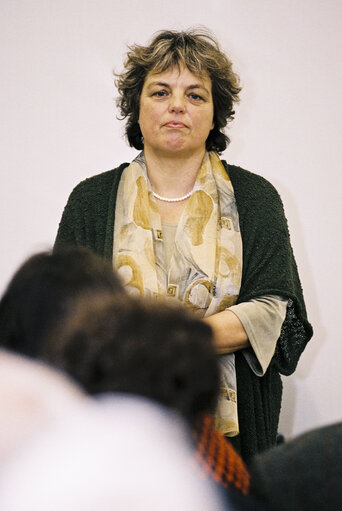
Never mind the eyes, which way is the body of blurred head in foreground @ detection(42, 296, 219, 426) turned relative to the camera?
away from the camera

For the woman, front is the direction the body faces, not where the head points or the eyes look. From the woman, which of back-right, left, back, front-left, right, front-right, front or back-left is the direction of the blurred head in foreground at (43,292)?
front

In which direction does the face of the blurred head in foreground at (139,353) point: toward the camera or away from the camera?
away from the camera

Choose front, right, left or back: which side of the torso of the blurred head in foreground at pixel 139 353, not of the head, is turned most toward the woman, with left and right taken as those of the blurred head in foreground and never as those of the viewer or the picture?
front

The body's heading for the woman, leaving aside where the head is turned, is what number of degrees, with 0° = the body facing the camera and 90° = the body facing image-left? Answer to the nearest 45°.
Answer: approximately 0°

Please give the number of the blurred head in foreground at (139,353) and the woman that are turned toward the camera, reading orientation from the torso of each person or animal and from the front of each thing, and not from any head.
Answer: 1

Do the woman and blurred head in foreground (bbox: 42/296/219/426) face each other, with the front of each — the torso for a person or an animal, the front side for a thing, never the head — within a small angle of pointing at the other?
yes

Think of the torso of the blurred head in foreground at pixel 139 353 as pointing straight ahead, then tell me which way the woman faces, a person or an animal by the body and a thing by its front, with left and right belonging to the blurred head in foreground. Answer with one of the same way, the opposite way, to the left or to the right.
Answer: the opposite way
